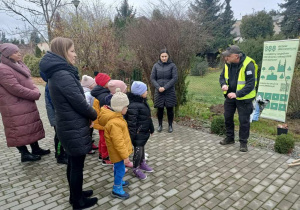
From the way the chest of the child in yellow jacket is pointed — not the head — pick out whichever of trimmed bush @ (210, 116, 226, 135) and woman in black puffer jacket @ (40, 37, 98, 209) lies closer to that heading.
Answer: the trimmed bush

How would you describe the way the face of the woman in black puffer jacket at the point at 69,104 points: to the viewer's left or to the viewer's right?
to the viewer's right

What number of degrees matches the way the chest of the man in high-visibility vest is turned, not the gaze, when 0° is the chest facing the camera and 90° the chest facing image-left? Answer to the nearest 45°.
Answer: approximately 45°

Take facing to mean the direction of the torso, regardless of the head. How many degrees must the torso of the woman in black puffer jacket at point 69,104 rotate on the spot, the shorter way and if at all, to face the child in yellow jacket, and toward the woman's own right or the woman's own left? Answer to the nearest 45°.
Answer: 0° — they already face them

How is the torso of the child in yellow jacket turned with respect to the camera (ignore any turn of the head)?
to the viewer's right

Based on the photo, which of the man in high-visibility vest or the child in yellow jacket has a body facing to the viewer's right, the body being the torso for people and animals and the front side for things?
the child in yellow jacket

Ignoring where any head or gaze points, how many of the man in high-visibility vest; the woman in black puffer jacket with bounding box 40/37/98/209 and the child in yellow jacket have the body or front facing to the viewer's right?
2

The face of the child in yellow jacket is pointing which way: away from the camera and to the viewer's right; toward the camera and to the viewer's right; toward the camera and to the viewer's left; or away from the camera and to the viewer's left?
away from the camera and to the viewer's right
